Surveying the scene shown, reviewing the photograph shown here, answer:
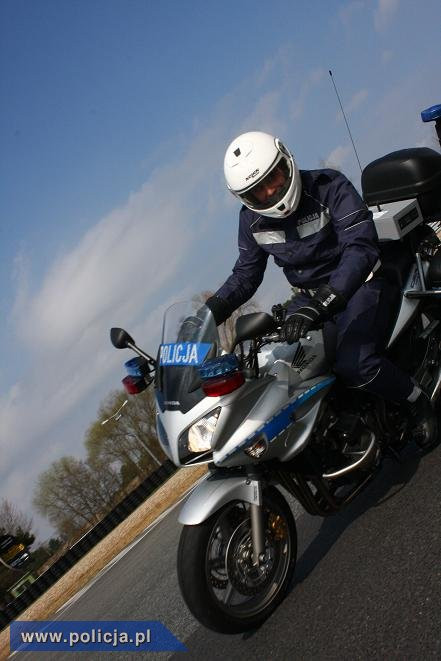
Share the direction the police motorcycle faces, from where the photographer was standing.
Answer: facing the viewer and to the left of the viewer
